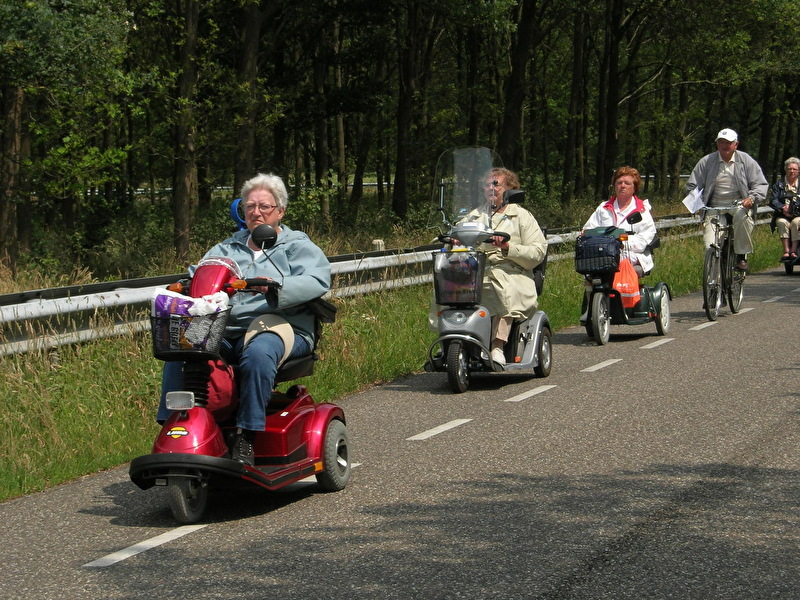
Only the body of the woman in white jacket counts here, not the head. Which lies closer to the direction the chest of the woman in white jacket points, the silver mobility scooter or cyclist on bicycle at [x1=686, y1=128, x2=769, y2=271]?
the silver mobility scooter

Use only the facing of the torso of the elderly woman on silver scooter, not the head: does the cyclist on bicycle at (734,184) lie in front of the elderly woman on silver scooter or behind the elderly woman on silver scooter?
behind

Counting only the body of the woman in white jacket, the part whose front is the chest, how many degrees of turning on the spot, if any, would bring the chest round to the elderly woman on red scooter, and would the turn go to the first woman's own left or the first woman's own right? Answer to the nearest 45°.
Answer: approximately 45° to the first woman's own left

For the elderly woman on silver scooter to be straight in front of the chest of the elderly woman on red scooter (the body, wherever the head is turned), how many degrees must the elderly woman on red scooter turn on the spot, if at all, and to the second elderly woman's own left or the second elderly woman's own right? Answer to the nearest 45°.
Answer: approximately 180°

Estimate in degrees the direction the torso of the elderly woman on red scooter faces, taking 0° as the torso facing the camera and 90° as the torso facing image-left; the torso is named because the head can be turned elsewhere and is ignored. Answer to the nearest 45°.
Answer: approximately 45°
